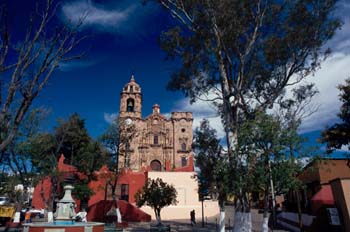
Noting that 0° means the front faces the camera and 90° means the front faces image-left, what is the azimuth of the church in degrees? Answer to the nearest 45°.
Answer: approximately 0°

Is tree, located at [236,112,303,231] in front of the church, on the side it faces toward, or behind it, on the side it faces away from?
in front

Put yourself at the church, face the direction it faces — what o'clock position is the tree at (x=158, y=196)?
The tree is roughly at 12 o'clock from the church.

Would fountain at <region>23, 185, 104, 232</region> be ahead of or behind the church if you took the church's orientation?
ahead

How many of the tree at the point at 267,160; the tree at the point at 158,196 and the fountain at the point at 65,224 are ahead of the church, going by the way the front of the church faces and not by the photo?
3

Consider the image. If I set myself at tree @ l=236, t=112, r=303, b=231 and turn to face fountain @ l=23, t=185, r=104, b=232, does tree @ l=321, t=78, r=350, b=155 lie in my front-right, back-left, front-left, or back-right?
back-right
